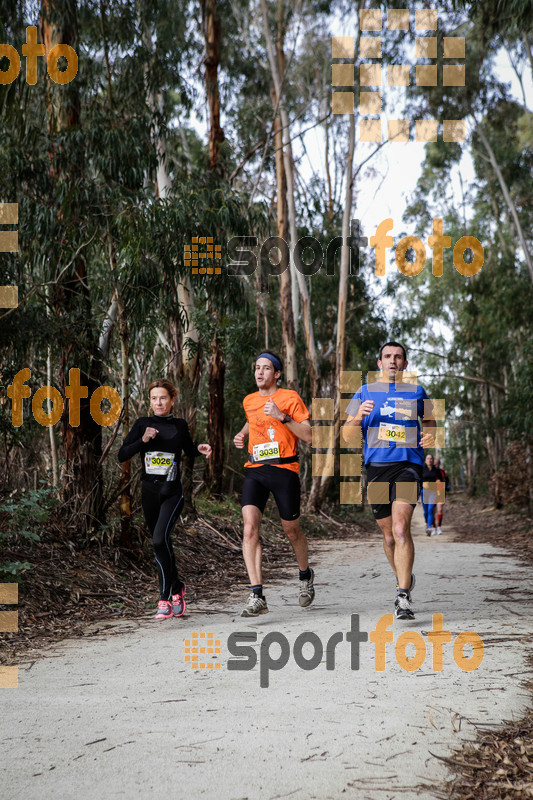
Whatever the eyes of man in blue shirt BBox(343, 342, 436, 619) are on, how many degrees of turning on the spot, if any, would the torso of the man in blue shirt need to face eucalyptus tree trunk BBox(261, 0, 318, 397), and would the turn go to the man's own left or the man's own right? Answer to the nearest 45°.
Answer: approximately 180°

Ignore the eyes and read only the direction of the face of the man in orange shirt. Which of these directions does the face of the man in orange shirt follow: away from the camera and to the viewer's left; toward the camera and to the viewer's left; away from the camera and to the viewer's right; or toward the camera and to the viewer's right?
toward the camera and to the viewer's left

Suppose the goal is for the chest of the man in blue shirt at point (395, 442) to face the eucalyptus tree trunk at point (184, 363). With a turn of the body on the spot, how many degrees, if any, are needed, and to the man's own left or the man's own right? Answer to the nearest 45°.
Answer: approximately 135° to the man's own right

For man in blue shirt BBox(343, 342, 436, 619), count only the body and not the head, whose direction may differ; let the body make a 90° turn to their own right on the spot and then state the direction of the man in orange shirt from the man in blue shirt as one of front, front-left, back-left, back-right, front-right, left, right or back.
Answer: front

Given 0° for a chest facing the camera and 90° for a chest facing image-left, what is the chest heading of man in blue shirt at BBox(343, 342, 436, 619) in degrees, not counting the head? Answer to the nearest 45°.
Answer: approximately 0°

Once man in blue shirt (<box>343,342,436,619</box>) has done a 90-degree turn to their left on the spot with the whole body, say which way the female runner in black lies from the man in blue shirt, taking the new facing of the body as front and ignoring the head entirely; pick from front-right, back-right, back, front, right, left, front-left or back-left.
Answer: back
